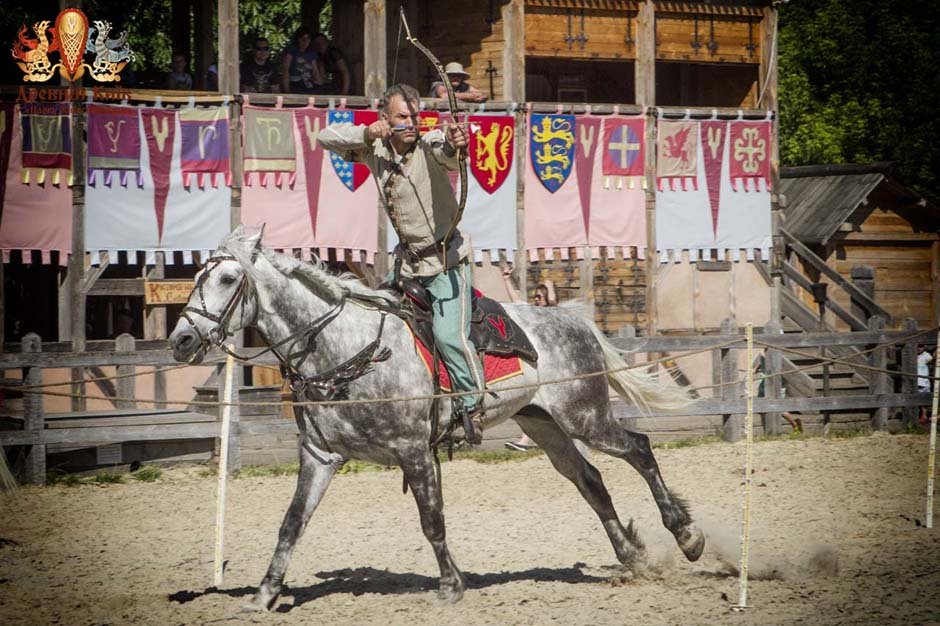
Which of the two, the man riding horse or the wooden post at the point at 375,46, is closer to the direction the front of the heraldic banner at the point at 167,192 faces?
the man riding horse

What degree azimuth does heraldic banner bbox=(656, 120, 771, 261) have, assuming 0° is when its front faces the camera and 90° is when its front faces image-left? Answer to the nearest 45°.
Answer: approximately 0°

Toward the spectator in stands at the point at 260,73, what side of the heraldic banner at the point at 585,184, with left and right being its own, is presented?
right

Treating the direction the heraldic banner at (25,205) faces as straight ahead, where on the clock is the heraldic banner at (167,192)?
the heraldic banner at (167,192) is roughly at 9 o'clock from the heraldic banner at (25,205).
